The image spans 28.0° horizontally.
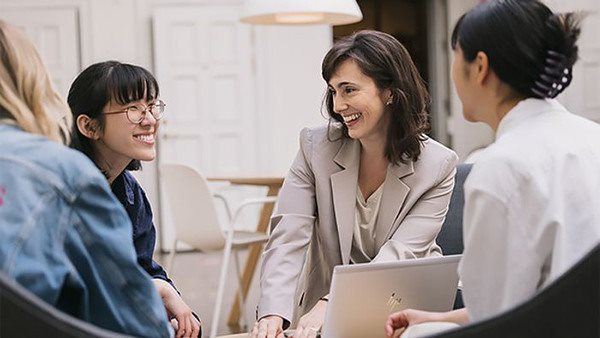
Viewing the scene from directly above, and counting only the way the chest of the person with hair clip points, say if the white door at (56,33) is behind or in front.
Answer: in front

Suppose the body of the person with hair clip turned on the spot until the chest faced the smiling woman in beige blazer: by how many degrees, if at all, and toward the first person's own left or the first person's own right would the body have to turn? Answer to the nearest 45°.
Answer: approximately 45° to the first person's own right

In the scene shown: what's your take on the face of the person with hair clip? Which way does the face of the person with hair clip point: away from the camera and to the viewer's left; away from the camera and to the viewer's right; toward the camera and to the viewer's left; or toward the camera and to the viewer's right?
away from the camera and to the viewer's left

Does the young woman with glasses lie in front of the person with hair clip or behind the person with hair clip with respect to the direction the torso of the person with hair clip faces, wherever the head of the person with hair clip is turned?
in front

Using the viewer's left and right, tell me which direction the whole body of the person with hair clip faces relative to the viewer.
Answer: facing away from the viewer and to the left of the viewer
